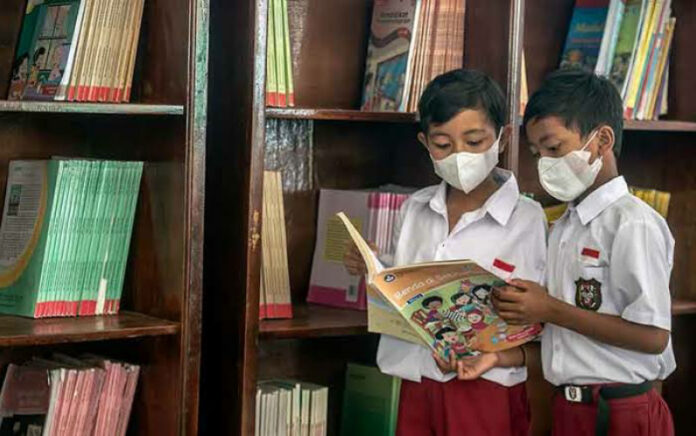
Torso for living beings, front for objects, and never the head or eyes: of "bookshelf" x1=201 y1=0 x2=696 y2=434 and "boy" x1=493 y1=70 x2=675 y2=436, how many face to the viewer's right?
0

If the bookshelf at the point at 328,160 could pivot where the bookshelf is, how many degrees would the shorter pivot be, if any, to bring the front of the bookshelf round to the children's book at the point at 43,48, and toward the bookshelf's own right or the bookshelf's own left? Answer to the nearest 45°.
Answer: approximately 45° to the bookshelf's own right

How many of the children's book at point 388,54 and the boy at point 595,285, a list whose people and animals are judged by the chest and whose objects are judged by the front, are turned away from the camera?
0

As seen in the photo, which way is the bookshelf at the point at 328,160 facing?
toward the camera
